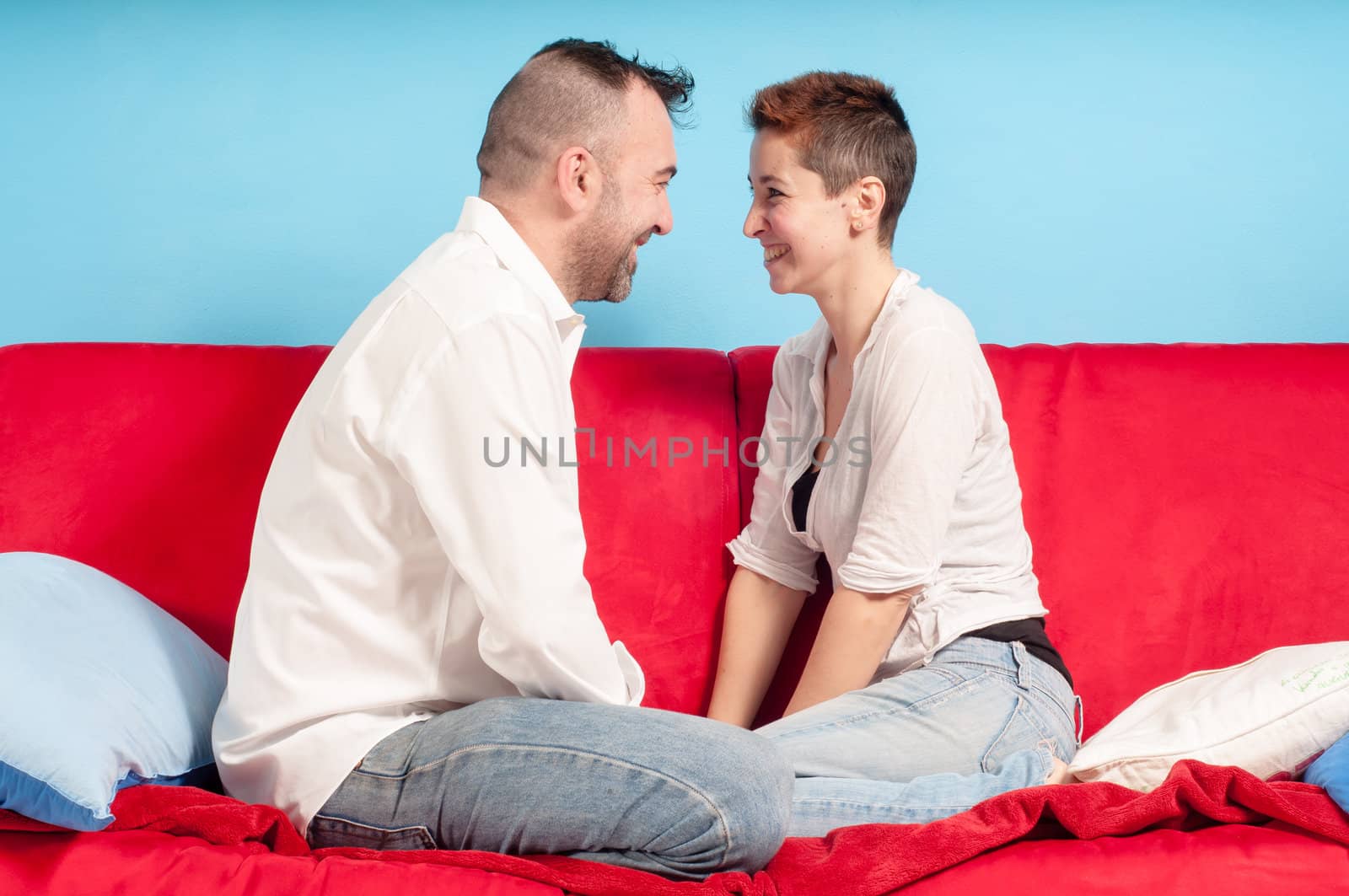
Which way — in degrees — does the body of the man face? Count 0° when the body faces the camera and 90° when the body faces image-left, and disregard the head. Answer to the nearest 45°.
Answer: approximately 270°

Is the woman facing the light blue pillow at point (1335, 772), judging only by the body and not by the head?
no

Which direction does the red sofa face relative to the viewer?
toward the camera

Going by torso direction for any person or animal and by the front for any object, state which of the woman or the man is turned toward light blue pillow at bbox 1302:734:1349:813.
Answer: the man

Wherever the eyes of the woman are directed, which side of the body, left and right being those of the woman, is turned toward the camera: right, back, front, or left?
left

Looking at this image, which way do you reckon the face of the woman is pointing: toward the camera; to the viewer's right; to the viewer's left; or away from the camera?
to the viewer's left

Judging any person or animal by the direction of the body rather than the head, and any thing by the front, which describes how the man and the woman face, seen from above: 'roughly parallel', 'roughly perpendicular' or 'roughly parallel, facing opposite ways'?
roughly parallel, facing opposite ways

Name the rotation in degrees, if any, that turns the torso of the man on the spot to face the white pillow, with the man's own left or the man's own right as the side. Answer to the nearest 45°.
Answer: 0° — they already face it

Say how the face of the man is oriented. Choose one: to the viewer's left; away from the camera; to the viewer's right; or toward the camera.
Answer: to the viewer's right
